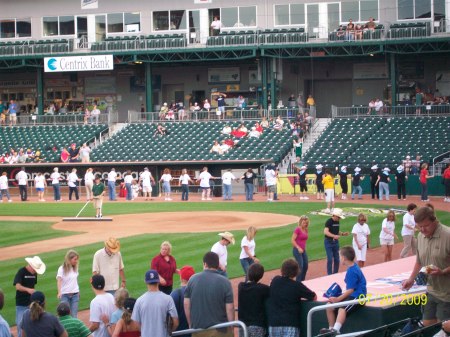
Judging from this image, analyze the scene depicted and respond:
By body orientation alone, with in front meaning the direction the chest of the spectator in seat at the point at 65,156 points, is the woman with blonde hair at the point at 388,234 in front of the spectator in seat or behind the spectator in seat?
in front

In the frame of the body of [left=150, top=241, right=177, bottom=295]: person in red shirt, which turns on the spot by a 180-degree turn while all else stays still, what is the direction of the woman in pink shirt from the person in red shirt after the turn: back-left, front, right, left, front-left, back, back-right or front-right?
front-right

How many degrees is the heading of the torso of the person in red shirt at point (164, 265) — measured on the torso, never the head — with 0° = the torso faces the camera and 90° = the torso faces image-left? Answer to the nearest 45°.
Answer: approximately 0°

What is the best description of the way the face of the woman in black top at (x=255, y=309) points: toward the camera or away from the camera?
away from the camera

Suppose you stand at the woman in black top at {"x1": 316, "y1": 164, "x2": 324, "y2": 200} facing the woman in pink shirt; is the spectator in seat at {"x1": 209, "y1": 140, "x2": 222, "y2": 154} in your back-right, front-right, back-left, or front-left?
back-right

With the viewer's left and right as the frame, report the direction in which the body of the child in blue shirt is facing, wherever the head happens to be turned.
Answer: facing to the left of the viewer

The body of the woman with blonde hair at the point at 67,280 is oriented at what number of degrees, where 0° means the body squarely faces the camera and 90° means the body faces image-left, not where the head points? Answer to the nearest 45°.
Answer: approximately 315°
